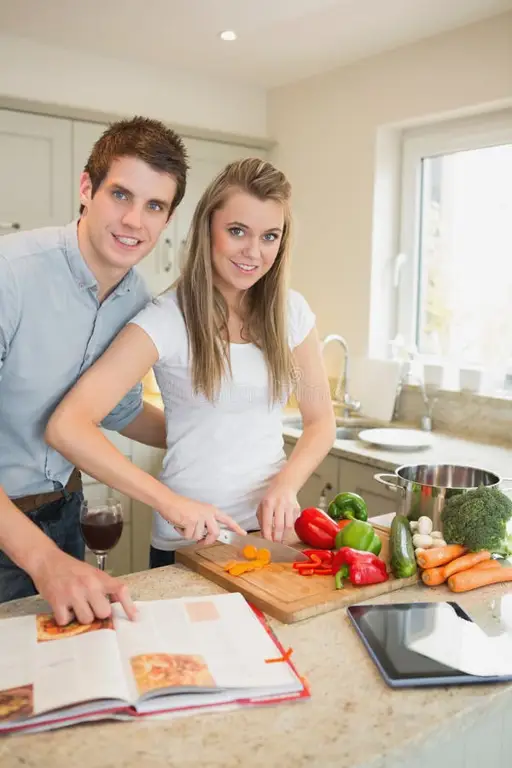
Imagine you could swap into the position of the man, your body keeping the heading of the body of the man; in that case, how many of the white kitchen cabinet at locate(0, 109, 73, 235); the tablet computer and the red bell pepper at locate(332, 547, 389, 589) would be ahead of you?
2

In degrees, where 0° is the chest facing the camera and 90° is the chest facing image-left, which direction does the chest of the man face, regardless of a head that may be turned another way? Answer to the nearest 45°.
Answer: approximately 315°

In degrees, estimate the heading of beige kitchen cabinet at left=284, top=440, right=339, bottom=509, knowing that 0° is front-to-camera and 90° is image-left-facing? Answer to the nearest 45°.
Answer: approximately 45°

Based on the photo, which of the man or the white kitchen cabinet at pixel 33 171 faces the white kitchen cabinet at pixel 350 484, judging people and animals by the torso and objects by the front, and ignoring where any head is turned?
the white kitchen cabinet at pixel 33 171
